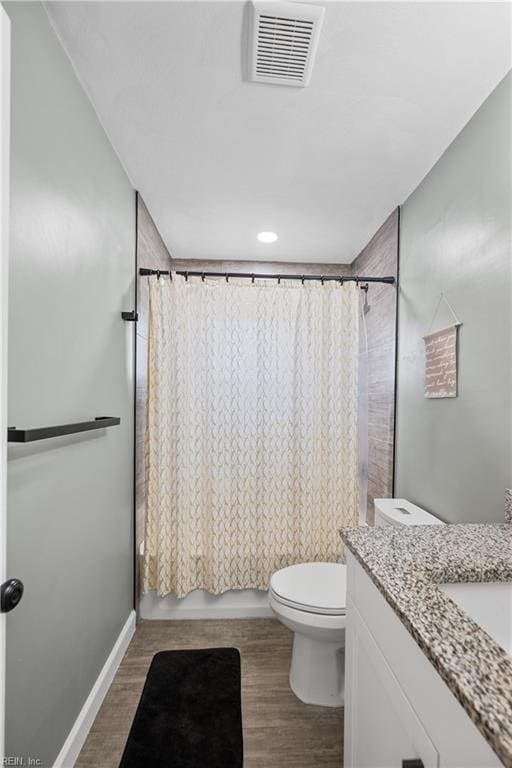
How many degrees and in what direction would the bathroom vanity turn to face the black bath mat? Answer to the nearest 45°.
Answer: approximately 45° to its right

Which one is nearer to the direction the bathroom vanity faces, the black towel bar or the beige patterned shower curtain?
the black towel bar

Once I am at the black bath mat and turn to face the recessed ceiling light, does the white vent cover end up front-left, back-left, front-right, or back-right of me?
back-right

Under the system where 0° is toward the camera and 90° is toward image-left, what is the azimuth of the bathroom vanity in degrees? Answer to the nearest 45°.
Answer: approximately 90°

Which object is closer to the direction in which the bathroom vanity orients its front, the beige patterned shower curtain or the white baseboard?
the white baseboard

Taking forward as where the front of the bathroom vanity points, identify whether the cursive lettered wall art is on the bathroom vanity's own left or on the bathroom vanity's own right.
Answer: on the bathroom vanity's own right

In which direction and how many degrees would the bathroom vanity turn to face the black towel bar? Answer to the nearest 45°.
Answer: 0° — it already faces it
